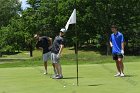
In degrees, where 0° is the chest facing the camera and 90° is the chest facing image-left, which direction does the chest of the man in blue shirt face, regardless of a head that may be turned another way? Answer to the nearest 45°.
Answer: approximately 45°
